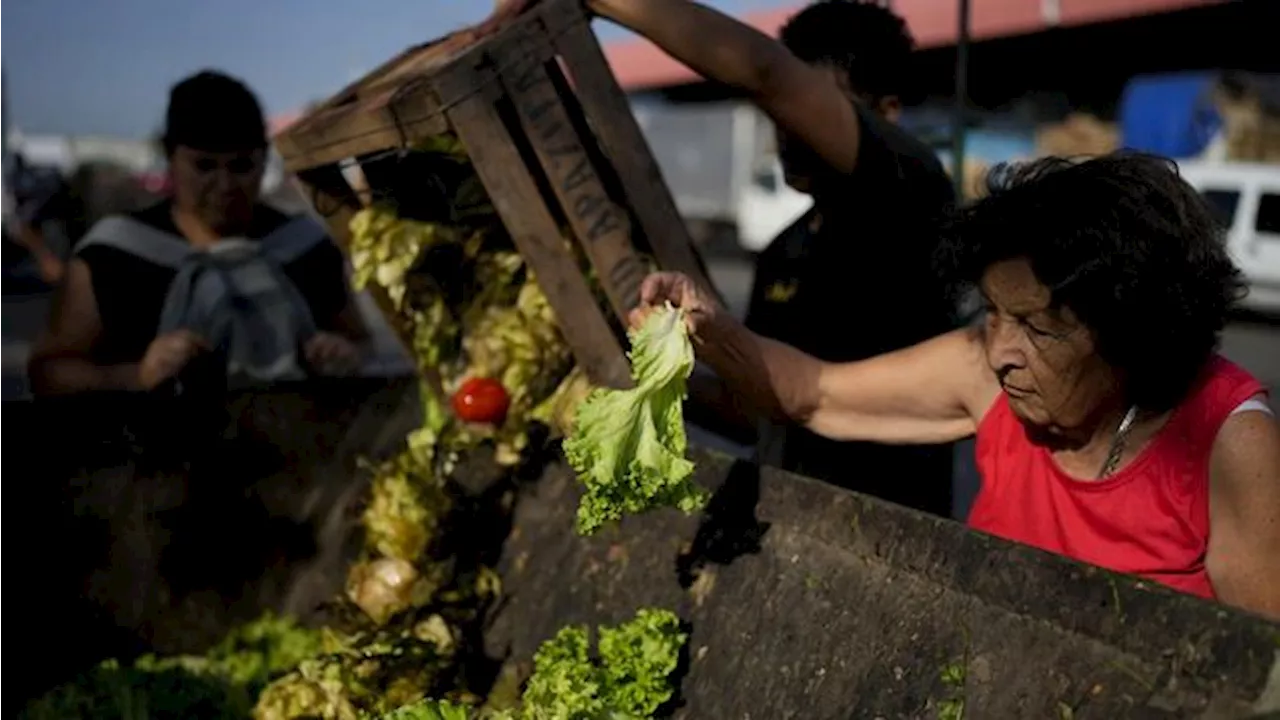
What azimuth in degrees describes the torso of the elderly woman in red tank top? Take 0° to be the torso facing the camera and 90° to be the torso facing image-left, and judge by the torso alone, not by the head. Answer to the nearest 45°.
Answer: approximately 45°

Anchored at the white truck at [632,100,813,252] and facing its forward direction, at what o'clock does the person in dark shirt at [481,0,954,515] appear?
The person in dark shirt is roughly at 3 o'clock from the white truck.

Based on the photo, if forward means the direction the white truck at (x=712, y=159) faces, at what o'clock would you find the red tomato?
The red tomato is roughly at 3 o'clock from the white truck.

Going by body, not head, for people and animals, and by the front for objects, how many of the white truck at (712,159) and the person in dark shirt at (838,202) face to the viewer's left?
1

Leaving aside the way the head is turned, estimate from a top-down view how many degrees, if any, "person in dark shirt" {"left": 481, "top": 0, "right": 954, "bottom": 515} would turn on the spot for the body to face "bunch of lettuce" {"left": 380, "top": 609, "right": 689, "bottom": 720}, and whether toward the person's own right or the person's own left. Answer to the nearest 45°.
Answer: approximately 45° to the person's own left

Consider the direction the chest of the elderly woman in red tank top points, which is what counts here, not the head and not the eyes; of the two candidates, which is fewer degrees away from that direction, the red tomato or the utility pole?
the red tomato

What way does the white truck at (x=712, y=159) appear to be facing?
to the viewer's right

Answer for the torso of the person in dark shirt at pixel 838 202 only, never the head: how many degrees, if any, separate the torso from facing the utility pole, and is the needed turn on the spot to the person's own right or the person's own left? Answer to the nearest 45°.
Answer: approximately 90° to the person's own right

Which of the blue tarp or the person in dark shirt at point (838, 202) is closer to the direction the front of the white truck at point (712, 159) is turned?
the blue tarp

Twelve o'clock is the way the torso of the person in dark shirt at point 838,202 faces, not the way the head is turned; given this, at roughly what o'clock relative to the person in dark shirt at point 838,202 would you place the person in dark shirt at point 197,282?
the person in dark shirt at point 197,282 is roughly at 1 o'clock from the person in dark shirt at point 838,202.

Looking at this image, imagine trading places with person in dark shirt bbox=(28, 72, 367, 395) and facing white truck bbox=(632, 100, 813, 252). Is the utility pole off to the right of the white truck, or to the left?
right

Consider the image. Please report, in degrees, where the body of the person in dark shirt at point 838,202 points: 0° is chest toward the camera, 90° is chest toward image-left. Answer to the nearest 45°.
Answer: approximately 90°
